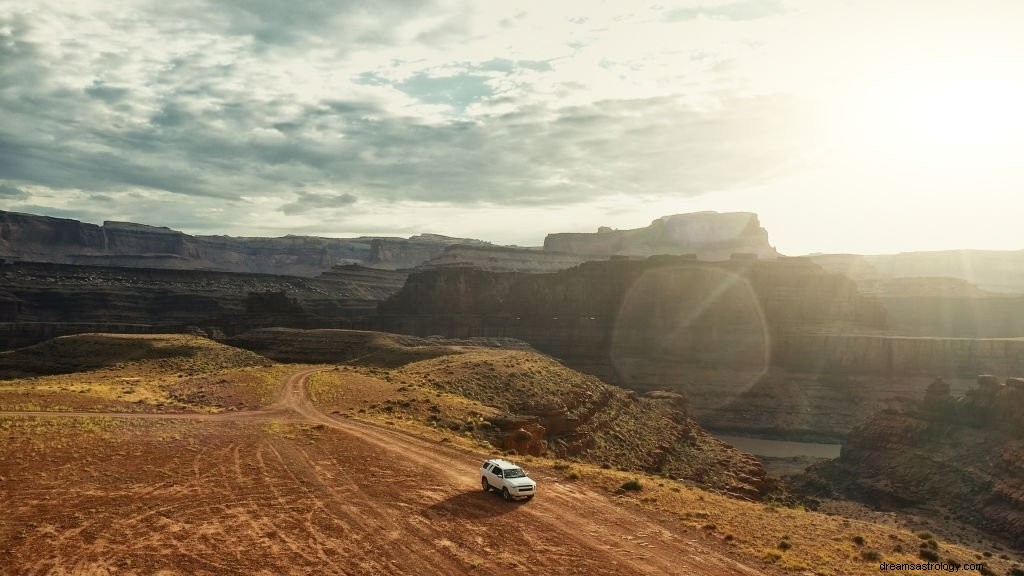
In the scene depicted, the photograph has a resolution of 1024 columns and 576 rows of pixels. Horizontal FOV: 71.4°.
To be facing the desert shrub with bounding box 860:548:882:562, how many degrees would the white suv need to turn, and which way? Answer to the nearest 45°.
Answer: approximately 45° to its left

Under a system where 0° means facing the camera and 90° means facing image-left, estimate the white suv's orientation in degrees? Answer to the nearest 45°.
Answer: approximately 315°

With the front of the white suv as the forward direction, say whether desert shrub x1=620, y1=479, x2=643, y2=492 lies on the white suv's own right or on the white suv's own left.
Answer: on the white suv's own left
